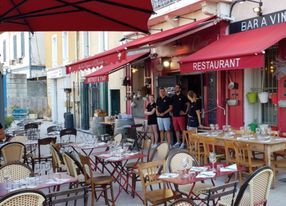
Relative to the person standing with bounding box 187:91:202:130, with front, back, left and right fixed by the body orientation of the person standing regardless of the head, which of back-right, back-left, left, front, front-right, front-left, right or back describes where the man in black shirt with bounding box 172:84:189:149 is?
right

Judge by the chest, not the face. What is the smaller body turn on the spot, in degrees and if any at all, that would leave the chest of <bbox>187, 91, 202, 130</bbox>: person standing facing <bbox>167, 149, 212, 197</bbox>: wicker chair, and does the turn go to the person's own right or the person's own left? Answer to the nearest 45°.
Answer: approximately 45° to the person's own left

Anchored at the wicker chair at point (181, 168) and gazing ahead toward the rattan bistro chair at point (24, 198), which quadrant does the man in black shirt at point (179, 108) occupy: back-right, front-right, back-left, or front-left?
back-right

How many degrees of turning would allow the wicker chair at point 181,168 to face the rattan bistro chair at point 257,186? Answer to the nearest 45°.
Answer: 0° — it already faces it

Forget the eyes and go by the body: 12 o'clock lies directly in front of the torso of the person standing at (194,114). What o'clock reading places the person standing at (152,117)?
the person standing at (152,117) is roughly at 3 o'clock from the person standing at (194,114).

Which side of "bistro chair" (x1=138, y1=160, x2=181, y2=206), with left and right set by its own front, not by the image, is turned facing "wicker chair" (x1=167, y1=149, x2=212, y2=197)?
left

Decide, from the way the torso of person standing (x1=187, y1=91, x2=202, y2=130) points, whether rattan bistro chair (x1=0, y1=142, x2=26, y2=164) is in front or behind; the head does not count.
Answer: in front
